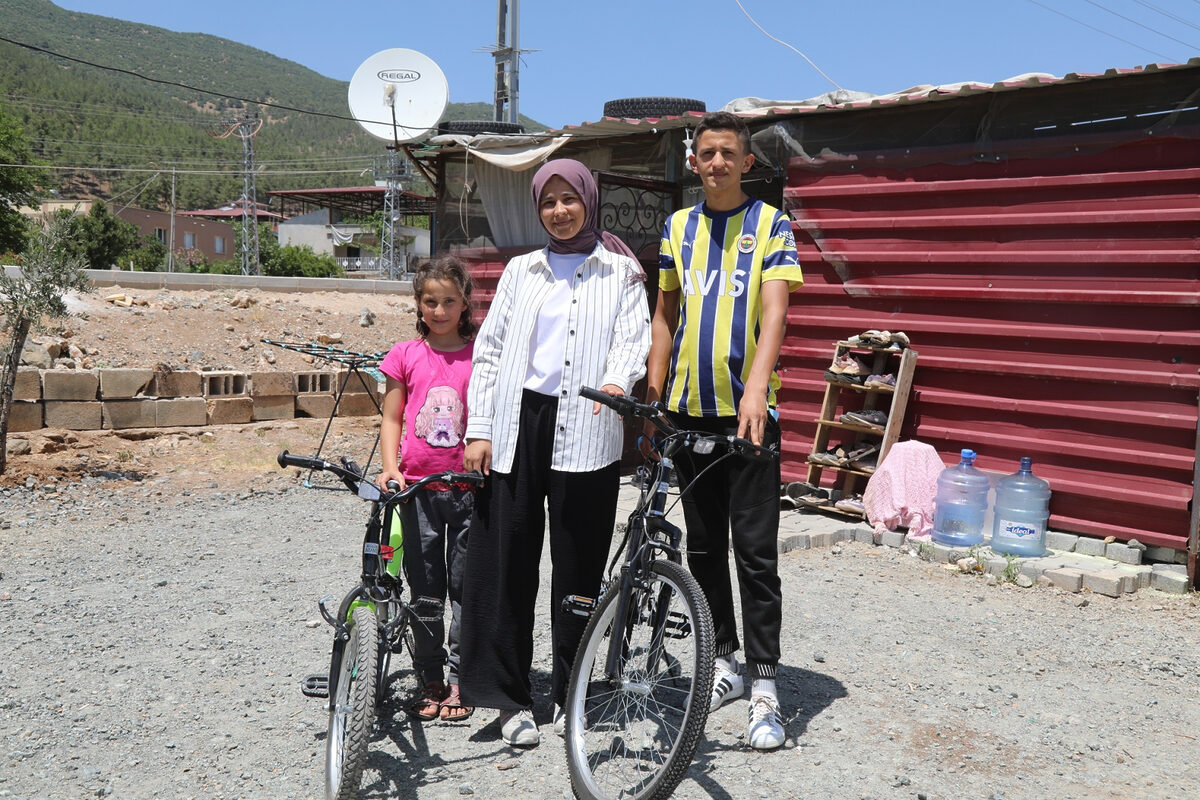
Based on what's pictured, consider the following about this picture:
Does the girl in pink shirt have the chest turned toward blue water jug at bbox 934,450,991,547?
no

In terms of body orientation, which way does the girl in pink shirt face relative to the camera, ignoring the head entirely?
toward the camera

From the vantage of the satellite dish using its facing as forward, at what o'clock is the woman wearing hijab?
The woman wearing hijab is roughly at 12 o'clock from the satellite dish.

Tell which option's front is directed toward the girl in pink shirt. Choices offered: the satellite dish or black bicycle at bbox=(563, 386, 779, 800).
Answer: the satellite dish

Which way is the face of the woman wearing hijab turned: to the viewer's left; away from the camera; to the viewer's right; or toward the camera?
toward the camera

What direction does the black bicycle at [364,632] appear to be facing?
toward the camera

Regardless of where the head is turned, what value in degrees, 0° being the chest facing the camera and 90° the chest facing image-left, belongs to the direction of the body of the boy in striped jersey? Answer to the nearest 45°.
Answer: approximately 0°

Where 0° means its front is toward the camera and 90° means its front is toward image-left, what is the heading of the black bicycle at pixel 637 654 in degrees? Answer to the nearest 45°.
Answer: approximately 0°

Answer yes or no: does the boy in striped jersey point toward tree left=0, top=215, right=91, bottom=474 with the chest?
no

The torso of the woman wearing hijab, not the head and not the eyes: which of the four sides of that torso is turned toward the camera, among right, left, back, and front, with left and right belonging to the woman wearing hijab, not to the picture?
front

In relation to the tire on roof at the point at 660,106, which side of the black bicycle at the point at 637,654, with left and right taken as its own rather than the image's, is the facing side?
back

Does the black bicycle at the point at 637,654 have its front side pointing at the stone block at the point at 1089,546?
no

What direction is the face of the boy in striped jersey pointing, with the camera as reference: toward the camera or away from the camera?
toward the camera

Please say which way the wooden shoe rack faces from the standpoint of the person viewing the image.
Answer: facing the viewer and to the left of the viewer

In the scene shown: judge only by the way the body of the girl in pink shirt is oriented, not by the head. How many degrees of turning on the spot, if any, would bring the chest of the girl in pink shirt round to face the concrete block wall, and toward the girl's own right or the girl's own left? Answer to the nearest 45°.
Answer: approximately 180°

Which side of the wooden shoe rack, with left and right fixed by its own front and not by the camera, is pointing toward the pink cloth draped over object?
left

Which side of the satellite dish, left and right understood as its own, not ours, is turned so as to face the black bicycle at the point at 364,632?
front

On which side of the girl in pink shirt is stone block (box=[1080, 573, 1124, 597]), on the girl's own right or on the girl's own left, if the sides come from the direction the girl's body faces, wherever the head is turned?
on the girl's own left
